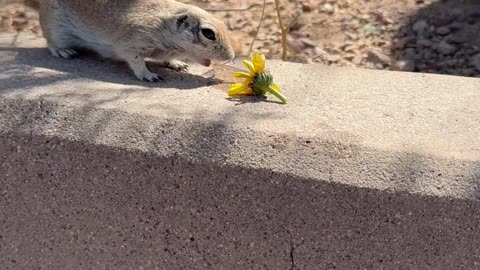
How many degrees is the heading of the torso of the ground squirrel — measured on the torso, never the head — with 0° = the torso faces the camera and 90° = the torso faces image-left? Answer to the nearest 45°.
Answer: approximately 270°

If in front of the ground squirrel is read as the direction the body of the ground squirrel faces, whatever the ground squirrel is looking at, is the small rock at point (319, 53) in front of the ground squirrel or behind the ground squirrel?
in front

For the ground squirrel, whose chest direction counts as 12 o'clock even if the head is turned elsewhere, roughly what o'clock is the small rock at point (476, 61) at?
The small rock is roughly at 12 o'clock from the ground squirrel.

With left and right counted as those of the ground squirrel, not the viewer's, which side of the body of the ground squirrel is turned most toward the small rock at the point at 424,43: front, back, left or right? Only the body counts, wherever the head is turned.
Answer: front

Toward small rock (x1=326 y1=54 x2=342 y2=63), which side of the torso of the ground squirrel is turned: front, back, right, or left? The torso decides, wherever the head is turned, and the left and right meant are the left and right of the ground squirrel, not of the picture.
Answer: front

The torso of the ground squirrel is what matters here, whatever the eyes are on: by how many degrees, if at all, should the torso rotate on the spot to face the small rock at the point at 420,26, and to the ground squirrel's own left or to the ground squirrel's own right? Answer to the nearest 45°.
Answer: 0° — it already faces it

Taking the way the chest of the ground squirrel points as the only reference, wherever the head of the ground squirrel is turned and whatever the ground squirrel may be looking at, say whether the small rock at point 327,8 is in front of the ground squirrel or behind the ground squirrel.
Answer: in front
